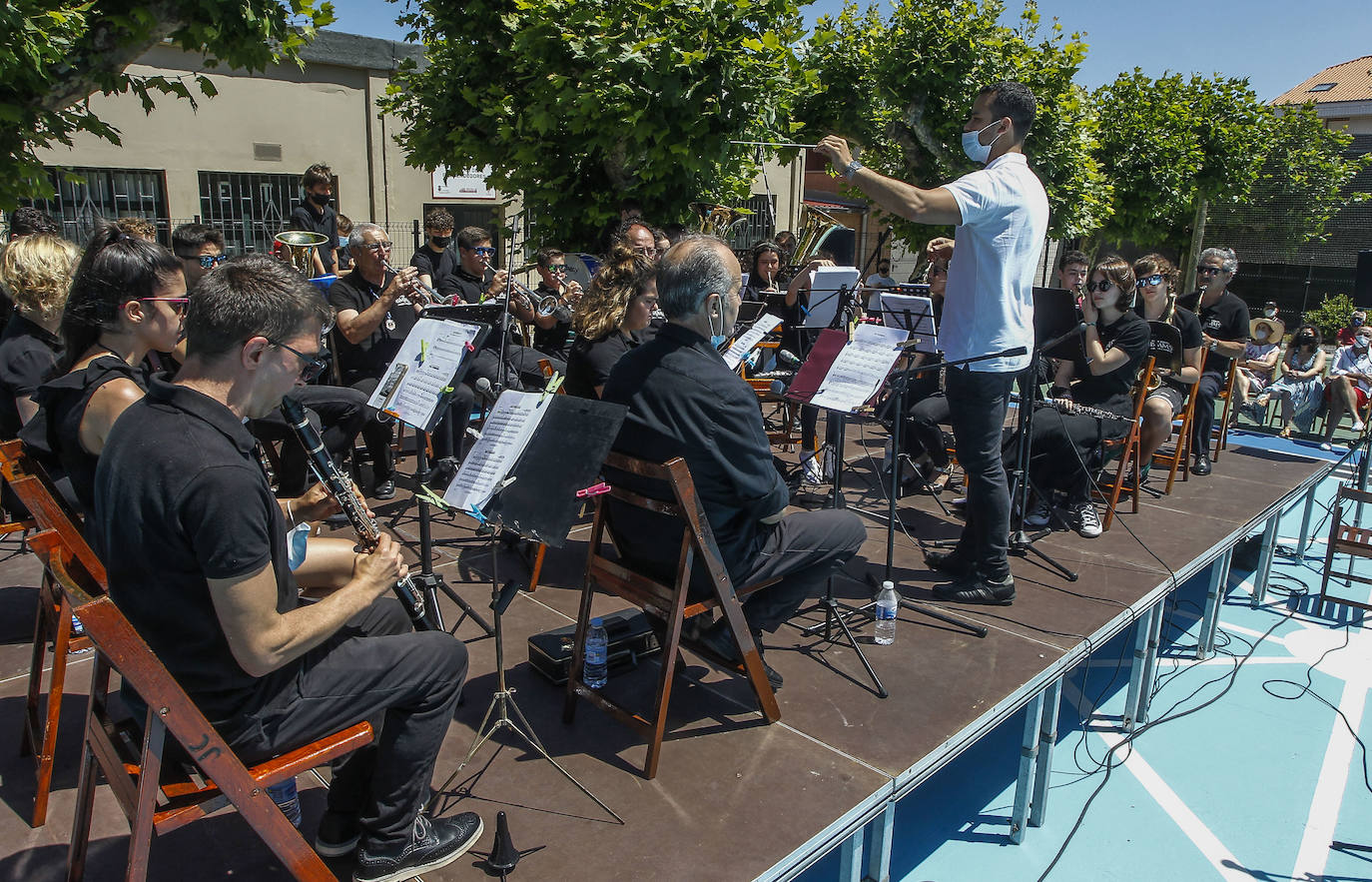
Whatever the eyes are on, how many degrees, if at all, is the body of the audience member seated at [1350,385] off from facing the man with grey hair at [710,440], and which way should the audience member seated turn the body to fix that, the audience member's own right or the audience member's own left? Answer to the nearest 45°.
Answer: approximately 45° to the audience member's own left

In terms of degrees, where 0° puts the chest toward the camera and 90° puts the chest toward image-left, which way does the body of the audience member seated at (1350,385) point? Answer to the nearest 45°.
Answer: approximately 45°

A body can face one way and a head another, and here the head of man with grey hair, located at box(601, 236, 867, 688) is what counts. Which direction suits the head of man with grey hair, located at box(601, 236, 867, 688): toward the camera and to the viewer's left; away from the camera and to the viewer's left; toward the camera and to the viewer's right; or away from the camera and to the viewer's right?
away from the camera and to the viewer's right

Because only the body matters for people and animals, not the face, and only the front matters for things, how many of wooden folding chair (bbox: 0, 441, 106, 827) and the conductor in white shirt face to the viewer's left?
1

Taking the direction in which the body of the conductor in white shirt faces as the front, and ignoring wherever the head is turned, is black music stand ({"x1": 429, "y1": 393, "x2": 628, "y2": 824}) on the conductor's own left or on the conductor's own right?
on the conductor's own left

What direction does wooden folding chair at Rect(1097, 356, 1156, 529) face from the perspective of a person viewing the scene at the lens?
facing to the left of the viewer

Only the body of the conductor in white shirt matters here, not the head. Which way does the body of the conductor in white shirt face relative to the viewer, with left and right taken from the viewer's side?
facing to the left of the viewer

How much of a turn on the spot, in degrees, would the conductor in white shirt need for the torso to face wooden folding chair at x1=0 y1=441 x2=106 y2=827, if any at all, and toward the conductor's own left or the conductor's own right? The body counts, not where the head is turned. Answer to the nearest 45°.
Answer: approximately 45° to the conductor's own left

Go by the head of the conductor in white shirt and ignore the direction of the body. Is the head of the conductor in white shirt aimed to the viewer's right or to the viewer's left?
to the viewer's left
